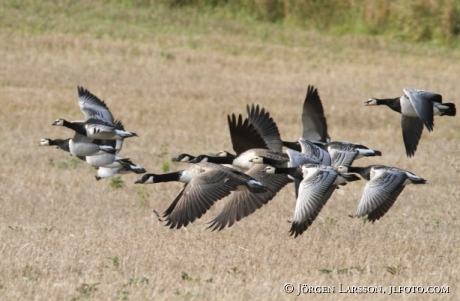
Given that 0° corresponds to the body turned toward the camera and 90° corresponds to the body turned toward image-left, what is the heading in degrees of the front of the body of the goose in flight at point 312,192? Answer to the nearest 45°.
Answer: approximately 90°

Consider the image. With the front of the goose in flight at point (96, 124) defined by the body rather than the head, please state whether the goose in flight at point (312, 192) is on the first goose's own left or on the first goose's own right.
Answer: on the first goose's own left

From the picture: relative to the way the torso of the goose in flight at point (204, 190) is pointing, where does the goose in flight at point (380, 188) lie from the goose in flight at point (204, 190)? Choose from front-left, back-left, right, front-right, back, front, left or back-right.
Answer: back

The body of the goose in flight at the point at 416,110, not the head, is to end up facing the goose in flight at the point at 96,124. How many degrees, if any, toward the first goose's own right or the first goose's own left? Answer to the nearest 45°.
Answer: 0° — it already faces it

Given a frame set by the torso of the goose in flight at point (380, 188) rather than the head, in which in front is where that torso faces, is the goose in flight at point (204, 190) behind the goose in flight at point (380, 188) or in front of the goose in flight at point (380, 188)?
in front

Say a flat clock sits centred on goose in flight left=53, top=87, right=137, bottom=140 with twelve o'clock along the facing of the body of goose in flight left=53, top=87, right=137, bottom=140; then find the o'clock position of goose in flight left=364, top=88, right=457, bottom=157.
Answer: goose in flight left=364, top=88, right=457, bottom=157 is roughly at 7 o'clock from goose in flight left=53, top=87, right=137, bottom=140.

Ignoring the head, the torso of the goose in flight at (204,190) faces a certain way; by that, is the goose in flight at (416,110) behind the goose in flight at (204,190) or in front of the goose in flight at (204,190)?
behind

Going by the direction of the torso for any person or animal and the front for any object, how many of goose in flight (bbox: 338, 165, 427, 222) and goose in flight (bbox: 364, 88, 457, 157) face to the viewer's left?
2

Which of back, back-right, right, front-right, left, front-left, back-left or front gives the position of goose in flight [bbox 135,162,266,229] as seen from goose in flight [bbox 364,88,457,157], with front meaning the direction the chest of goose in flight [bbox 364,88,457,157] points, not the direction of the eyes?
front-left

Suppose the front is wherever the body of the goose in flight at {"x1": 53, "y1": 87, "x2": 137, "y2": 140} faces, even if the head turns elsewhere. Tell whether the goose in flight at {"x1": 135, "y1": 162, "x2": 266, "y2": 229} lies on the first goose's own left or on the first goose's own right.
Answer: on the first goose's own left

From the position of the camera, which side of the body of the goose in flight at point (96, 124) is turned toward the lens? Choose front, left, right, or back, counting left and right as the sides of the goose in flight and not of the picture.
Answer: left

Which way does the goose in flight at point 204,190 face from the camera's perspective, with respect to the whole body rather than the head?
to the viewer's left
